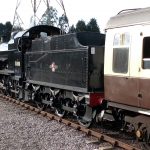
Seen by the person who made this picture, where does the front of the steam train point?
facing away from the viewer and to the left of the viewer
